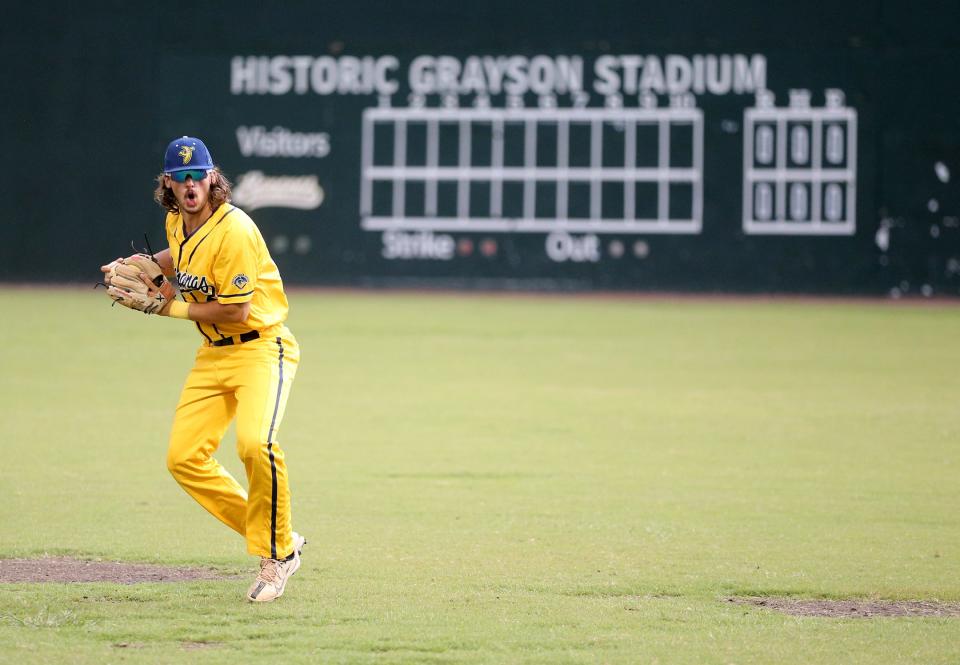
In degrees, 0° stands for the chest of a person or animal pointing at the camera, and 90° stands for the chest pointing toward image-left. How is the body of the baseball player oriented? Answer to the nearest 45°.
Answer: approximately 45°
